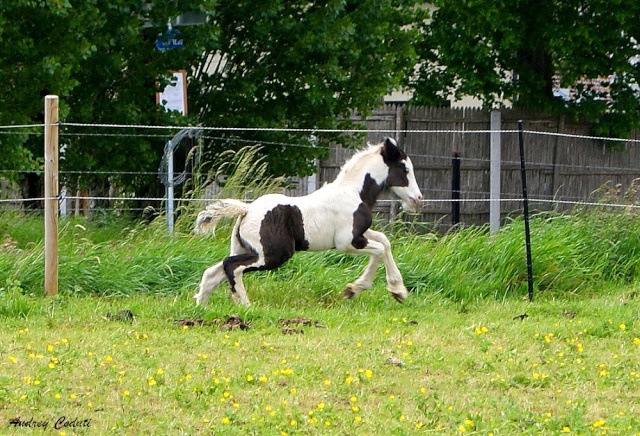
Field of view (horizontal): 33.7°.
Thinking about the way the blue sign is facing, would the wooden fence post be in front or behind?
in front

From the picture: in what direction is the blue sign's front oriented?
toward the camera

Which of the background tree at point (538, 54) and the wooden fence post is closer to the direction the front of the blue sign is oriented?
the wooden fence post

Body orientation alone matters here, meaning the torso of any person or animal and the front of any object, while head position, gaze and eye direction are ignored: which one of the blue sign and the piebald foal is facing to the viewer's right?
the piebald foal

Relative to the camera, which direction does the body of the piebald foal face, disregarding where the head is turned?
to the viewer's right

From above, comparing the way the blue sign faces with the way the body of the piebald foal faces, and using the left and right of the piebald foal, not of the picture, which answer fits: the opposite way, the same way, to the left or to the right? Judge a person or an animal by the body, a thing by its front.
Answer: to the right

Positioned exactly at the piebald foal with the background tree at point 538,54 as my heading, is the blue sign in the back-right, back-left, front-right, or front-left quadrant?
front-left

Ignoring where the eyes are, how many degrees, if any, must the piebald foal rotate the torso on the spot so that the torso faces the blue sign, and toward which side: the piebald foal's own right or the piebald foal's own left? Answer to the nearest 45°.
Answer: approximately 135° to the piebald foal's own left

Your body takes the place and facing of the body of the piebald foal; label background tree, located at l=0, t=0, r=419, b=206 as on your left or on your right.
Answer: on your left

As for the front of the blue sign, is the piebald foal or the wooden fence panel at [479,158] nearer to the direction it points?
the piebald foal

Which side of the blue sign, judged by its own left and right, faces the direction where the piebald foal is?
front

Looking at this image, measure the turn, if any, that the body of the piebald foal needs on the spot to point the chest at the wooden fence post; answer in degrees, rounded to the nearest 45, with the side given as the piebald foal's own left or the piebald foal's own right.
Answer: approximately 180°

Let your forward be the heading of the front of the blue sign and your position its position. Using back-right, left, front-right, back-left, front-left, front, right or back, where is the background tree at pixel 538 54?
back-left

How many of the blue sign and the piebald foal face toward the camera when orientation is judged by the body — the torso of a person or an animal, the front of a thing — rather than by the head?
1
